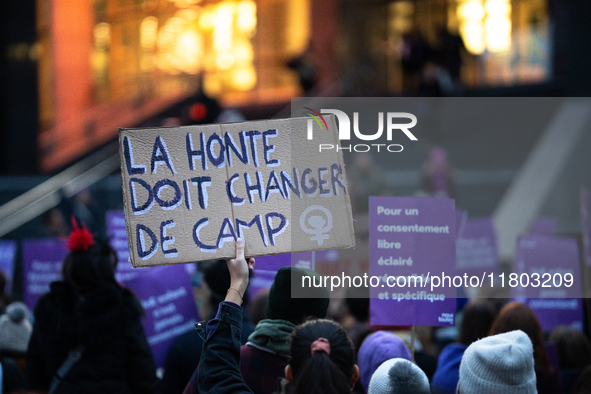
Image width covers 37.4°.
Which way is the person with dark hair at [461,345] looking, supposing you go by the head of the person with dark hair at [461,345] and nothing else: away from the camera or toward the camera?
away from the camera

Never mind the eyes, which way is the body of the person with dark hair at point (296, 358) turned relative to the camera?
away from the camera

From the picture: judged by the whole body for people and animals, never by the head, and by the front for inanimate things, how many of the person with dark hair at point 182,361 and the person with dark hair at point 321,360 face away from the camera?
2

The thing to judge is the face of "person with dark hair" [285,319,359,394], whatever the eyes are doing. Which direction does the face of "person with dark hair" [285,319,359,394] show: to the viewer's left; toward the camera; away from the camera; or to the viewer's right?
away from the camera

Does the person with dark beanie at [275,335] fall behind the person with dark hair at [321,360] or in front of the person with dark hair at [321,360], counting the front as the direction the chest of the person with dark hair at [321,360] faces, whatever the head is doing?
in front

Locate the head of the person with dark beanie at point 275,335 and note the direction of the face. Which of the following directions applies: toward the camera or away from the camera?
away from the camera

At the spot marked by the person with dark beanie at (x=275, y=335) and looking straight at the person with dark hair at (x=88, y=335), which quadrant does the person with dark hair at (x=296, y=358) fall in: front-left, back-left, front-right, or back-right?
back-left

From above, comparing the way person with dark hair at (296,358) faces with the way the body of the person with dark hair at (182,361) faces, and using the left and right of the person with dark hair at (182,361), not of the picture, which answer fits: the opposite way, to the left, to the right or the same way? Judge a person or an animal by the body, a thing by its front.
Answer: the same way

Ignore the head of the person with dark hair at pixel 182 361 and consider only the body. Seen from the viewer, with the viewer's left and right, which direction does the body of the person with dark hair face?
facing away from the viewer

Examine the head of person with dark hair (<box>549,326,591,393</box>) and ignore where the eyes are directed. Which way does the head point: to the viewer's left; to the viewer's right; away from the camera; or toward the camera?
away from the camera

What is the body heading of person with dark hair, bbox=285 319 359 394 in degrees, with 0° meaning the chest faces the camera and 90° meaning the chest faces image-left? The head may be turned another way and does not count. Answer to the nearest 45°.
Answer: approximately 180°
